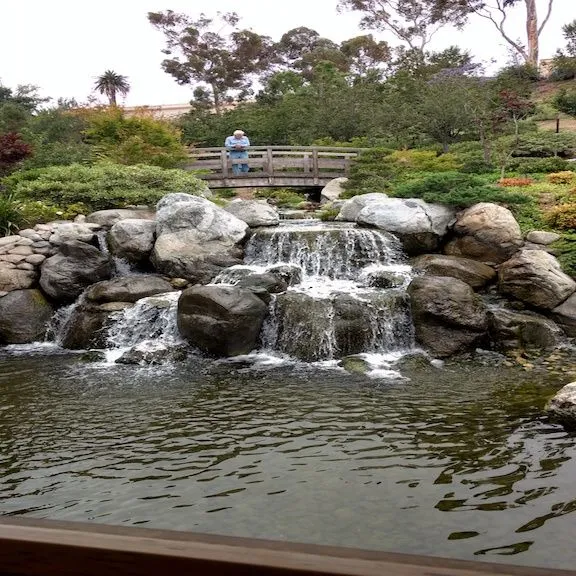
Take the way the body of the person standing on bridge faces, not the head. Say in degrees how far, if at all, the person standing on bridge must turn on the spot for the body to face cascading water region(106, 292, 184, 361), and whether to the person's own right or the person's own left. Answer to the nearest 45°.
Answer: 0° — they already face it

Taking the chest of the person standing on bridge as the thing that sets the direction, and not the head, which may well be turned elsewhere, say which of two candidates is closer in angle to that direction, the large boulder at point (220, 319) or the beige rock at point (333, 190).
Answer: the large boulder

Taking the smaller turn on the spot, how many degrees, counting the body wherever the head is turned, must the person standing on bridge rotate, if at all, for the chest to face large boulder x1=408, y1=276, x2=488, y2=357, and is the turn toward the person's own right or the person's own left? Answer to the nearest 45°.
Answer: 0° — they already face it

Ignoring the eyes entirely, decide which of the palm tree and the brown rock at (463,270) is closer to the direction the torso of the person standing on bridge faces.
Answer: the brown rock

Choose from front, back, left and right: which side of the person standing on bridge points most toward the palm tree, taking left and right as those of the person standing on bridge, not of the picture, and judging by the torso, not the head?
back

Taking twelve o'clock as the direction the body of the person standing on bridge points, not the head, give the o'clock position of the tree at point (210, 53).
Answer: The tree is roughly at 6 o'clock from the person standing on bridge.

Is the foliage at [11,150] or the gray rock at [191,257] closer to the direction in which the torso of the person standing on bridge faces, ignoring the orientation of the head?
the gray rock

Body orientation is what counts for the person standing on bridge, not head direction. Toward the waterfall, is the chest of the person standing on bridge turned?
yes

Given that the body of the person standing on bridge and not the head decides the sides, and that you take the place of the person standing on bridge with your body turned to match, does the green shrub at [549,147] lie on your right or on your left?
on your left

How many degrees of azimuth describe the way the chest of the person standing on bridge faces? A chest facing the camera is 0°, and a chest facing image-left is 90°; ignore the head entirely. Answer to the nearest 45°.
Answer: approximately 0°

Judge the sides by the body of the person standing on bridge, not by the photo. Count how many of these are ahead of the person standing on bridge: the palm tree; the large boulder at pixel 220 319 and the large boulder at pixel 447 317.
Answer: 2
